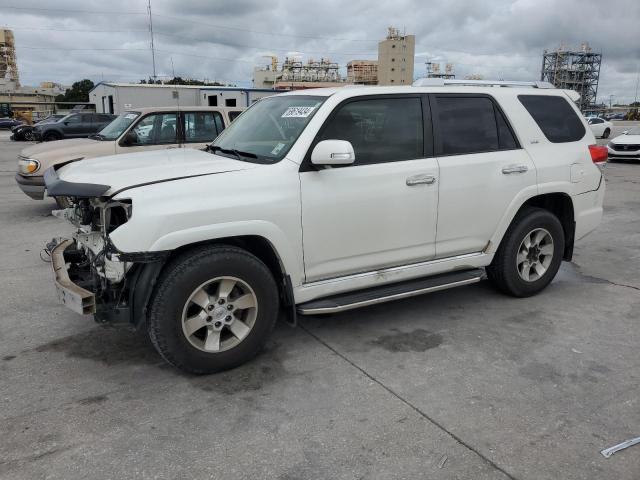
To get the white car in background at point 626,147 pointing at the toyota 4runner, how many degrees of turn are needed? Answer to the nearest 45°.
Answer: approximately 45° to its left

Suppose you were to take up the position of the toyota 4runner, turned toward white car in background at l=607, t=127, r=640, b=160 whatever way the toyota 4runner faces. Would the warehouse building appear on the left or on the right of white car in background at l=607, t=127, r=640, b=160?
left

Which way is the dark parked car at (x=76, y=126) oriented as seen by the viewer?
to the viewer's left

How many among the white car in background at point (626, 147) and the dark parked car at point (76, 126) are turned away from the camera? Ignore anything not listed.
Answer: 0

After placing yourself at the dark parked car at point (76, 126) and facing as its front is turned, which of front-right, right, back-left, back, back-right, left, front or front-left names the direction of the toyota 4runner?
left

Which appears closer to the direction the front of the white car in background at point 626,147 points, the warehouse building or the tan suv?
the tan suv

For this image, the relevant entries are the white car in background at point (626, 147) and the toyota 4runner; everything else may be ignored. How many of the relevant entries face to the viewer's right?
0

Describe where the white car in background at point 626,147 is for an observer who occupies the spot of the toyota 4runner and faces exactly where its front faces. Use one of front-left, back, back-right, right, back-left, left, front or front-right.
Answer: back

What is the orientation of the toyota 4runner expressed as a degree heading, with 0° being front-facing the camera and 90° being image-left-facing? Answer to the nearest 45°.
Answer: approximately 45°

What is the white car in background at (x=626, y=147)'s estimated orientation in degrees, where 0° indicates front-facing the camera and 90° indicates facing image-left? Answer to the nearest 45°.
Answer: approximately 45°

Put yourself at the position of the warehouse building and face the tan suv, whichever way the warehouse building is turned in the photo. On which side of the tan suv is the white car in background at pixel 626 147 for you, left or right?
left

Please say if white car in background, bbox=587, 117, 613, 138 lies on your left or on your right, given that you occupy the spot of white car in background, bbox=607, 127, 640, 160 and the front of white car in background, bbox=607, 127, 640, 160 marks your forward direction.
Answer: on your right

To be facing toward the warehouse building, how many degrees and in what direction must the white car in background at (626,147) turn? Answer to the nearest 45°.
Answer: approximately 45° to its right
